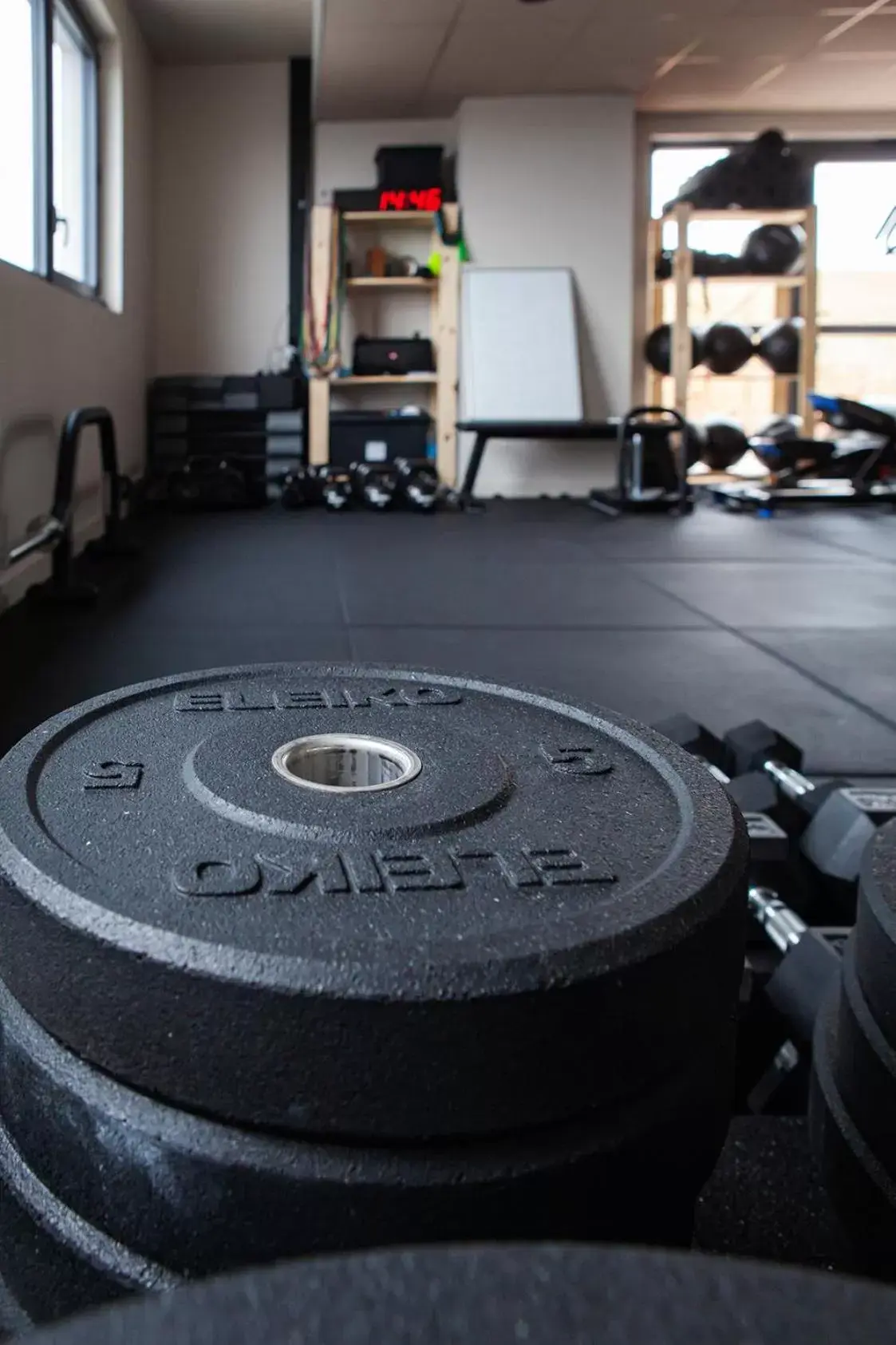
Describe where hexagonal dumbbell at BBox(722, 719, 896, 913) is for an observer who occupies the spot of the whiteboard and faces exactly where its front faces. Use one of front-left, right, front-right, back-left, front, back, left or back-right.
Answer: front

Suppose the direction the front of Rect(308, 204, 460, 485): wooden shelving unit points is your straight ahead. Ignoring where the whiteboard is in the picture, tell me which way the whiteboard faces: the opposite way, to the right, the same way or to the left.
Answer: the same way

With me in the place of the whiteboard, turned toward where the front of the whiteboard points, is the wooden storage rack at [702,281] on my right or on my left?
on my left

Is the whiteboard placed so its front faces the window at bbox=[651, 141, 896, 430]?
no

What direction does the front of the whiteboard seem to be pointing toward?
toward the camera

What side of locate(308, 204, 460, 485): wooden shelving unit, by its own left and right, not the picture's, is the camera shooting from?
front

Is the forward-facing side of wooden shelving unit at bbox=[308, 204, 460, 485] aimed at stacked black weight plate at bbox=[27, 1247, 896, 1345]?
yes

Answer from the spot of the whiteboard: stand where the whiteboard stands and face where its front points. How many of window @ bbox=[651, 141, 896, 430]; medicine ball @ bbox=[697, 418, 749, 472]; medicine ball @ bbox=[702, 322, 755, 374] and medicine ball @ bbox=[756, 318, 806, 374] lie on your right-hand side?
0

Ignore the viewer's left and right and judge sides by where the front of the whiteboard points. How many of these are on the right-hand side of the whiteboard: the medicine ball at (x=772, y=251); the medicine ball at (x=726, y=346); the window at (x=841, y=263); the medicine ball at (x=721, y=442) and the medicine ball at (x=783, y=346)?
0

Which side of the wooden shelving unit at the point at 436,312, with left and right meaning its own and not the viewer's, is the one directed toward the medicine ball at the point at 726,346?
left

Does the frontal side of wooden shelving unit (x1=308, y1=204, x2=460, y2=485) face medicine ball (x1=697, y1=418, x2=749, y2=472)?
no

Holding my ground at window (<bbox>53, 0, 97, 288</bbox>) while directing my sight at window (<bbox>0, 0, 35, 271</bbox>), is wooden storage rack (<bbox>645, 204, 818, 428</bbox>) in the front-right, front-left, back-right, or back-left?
back-left

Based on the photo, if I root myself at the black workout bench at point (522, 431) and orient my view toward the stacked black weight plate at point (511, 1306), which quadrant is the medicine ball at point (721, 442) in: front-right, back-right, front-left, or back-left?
back-left

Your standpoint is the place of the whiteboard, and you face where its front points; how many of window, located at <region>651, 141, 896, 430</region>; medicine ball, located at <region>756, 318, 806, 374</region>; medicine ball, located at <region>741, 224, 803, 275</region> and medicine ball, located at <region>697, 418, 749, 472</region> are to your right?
0

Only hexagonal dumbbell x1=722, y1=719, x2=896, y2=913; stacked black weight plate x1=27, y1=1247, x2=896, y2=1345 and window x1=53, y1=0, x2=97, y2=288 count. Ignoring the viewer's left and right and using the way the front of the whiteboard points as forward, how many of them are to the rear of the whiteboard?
0

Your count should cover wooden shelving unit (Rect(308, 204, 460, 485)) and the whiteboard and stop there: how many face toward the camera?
2

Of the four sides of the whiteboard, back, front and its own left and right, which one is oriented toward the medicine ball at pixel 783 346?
left
